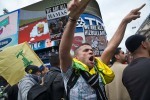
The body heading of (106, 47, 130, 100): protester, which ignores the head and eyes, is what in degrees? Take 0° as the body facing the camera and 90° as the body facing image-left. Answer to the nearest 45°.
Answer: approximately 225°

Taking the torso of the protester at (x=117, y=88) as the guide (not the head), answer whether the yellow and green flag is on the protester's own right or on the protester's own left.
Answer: on the protester's own left

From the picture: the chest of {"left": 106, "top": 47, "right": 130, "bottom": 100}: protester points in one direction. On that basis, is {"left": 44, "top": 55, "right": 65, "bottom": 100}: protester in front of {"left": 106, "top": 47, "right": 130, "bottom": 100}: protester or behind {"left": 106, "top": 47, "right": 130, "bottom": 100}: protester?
behind
